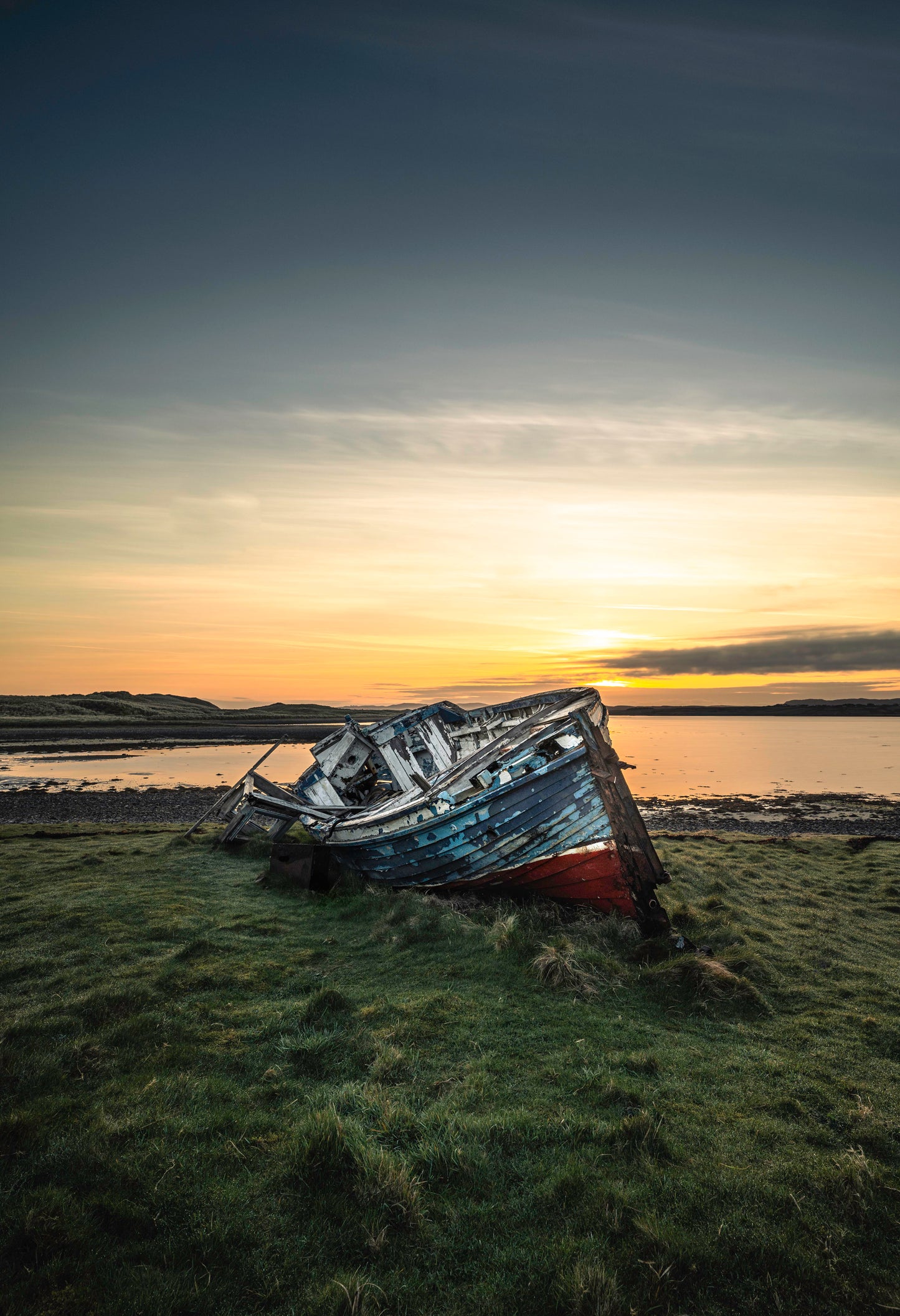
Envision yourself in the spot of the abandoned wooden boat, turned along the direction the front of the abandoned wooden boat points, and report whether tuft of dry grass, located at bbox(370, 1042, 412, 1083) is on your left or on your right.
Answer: on your right

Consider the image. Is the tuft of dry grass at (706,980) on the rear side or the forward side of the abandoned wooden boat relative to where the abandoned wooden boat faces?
on the forward side

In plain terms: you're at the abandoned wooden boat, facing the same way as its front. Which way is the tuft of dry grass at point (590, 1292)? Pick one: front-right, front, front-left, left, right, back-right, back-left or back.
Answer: front-right

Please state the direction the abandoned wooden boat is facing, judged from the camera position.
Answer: facing the viewer and to the right of the viewer

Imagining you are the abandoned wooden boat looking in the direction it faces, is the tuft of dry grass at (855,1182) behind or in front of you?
in front

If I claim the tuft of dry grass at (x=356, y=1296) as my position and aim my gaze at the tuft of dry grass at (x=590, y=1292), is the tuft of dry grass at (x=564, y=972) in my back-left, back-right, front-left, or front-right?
front-left

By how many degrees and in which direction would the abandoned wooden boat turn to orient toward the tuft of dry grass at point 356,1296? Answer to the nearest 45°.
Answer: approximately 45° to its right

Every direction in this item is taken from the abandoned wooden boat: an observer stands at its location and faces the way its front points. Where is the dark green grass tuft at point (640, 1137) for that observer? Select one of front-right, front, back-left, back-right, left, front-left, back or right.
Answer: front-right
